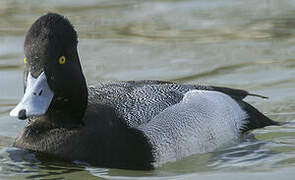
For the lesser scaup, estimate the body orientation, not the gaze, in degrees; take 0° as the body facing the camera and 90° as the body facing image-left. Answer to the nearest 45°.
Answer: approximately 45°
